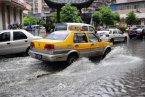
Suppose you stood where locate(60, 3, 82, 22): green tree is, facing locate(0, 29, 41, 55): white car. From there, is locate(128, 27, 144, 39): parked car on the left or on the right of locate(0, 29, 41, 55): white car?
left

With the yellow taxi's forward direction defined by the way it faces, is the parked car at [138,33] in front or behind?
in front

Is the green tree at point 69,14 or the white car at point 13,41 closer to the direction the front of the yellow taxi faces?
the green tree

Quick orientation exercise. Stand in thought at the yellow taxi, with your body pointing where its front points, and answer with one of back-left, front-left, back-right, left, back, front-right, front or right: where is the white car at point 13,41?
left

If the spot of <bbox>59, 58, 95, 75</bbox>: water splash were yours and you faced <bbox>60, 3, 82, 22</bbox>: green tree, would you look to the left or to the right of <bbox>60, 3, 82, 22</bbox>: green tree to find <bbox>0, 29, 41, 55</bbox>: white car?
left

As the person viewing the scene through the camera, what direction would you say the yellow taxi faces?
facing away from the viewer and to the right of the viewer

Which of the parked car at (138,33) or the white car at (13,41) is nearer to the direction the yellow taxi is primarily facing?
the parked car

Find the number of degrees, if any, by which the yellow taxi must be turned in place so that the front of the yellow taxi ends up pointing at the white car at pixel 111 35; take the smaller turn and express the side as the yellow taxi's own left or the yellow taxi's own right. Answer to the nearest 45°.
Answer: approximately 45° to the yellow taxi's own left

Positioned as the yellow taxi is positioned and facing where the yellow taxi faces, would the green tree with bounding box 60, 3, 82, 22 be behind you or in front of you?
in front
